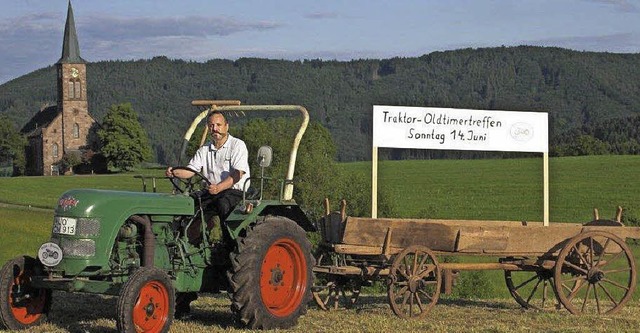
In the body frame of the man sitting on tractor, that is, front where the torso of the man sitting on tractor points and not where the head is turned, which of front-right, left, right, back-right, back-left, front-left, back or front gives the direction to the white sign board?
back

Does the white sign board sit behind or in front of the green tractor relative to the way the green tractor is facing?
behind

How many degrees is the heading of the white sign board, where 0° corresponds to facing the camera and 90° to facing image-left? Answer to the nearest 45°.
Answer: approximately 0°

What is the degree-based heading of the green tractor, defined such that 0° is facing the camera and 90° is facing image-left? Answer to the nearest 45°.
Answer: approximately 45°

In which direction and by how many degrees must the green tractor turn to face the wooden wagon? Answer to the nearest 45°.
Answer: approximately 180°

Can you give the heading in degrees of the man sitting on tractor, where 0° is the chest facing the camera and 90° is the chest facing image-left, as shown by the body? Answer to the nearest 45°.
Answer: approximately 45°
